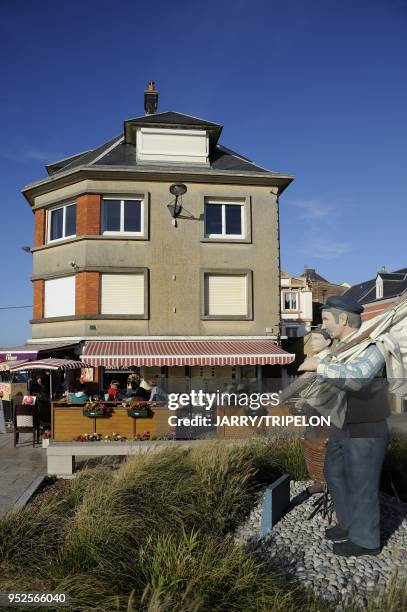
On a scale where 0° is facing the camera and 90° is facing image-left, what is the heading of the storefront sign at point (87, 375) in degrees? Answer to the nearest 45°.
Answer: approximately 0°

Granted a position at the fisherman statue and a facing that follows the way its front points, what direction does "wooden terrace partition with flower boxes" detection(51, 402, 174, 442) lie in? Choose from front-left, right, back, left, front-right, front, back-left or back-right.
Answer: front-right

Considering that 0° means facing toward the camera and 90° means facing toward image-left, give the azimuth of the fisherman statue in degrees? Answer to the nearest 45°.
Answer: approximately 90°

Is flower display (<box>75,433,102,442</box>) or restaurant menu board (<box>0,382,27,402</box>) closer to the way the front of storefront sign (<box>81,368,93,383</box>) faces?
the flower display

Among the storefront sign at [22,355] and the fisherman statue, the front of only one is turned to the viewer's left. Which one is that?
the fisherman statue

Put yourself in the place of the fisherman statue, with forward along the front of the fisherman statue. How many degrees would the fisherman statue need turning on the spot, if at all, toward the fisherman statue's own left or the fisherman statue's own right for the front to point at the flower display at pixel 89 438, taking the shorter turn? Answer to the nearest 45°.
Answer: approximately 45° to the fisherman statue's own right

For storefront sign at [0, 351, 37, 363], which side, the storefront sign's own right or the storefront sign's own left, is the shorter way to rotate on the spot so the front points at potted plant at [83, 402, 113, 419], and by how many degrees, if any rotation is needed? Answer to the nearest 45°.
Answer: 0° — it already faces it

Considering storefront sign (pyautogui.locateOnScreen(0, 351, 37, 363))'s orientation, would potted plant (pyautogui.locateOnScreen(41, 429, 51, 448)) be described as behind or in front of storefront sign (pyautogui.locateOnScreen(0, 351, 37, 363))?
in front

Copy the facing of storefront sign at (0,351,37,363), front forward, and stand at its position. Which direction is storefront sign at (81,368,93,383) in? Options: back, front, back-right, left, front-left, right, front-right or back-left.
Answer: left

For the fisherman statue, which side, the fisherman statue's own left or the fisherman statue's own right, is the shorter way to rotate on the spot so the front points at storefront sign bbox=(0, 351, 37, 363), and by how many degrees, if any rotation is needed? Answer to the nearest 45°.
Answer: approximately 45° to the fisherman statue's own right

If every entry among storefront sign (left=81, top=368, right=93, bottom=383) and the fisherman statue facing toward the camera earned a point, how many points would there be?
1

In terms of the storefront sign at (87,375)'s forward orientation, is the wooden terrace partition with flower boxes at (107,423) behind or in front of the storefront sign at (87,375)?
in front
